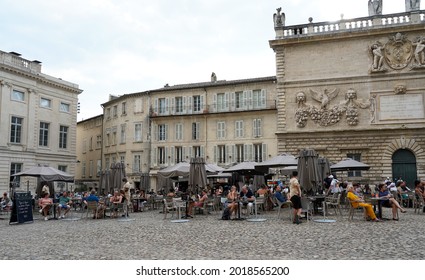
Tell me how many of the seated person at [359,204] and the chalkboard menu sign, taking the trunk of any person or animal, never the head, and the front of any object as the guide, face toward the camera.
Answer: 1

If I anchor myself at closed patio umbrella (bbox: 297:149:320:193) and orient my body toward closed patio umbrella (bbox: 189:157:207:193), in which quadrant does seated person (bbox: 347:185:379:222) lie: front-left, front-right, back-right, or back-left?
back-left

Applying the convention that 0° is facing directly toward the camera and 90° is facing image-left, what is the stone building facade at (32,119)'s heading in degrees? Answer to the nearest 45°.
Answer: approximately 315°

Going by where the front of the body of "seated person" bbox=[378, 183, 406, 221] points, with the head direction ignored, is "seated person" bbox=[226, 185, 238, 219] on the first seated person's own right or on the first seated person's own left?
on the first seated person's own right

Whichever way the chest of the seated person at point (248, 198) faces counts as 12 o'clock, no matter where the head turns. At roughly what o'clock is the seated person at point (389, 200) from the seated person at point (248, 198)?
the seated person at point (389, 200) is roughly at 8 o'clock from the seated person at point (248, 198).

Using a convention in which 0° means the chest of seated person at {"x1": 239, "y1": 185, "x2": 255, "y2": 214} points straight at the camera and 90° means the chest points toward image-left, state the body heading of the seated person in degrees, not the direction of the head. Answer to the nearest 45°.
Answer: approximately 45°

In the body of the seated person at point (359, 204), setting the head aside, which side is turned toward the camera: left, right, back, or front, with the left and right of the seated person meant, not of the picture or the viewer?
right

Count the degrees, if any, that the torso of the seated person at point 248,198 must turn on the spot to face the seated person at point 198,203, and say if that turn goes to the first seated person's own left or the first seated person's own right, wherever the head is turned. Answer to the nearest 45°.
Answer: approximately 45° to the first seated person's own right
